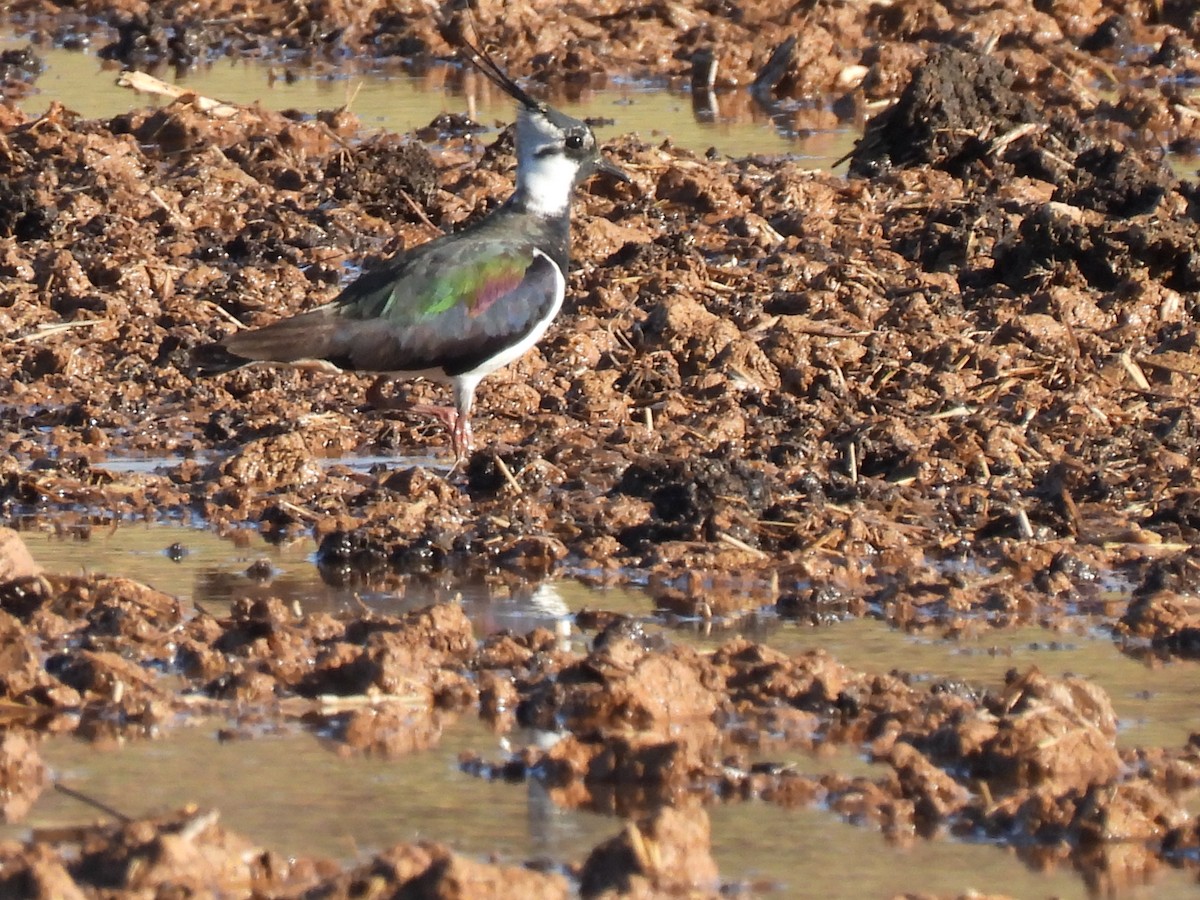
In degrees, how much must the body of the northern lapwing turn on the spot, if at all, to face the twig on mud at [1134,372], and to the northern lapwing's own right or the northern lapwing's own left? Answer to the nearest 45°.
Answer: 0° — it already faces it

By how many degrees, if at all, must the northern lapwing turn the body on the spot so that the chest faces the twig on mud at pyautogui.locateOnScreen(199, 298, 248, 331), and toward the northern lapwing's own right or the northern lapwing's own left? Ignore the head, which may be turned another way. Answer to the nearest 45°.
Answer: approximately 135° to the northern lapwing's own left

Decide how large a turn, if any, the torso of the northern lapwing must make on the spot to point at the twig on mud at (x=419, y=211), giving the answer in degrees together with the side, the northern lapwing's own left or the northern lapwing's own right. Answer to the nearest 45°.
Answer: approximately 90° to the northern lapwing's own left

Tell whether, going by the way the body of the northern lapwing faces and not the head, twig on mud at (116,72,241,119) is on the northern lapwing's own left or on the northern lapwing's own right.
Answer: on the northern lapwing's own left

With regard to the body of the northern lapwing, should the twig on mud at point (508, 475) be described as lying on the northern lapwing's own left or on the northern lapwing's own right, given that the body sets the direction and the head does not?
on the northern lapwing's own right

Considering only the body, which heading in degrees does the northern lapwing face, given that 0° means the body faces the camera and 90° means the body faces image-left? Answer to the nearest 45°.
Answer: approximately 270°

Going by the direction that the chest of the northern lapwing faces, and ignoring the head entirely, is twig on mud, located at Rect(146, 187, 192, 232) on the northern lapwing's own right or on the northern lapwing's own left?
on the northern lapwing's own left

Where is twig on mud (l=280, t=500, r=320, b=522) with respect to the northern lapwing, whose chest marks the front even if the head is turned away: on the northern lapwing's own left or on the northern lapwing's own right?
on the northern lapwing's own right

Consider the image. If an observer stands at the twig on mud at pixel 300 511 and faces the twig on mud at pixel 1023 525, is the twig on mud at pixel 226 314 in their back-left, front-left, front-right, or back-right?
back-left
